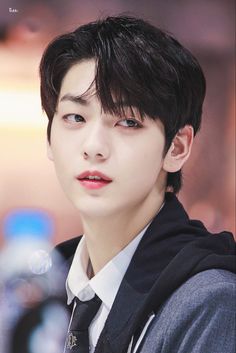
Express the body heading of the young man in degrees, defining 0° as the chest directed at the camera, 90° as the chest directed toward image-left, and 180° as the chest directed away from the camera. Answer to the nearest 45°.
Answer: approximately 45°
